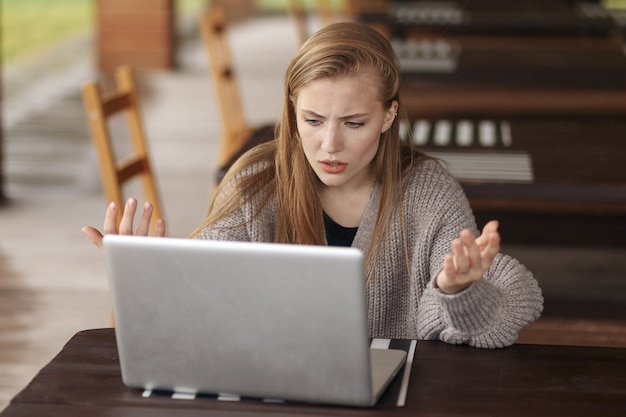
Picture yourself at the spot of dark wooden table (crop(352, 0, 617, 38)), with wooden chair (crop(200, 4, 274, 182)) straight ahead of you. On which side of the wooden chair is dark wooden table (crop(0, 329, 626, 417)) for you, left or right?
left

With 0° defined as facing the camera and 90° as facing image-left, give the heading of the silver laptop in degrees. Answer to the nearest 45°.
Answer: approximately 180°

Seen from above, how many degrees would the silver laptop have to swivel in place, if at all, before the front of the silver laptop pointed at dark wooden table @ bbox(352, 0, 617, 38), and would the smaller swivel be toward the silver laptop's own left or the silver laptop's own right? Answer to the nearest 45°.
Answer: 0° — it already faces it
